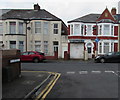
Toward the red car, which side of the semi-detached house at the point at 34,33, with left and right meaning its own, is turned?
front

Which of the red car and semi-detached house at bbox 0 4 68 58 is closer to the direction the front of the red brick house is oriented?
the red car

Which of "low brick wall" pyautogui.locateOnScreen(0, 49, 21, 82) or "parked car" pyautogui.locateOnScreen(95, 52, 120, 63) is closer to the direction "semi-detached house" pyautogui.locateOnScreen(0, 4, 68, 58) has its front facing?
the low brick wall

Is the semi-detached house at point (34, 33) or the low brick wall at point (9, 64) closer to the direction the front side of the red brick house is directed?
the low brick wall

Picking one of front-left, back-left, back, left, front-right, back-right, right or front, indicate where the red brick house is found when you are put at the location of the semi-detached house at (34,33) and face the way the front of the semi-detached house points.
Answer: left

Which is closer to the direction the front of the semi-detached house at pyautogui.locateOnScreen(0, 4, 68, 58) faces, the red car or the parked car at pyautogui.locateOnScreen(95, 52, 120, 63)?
the red car

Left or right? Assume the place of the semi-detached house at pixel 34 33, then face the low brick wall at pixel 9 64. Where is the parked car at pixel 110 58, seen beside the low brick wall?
left

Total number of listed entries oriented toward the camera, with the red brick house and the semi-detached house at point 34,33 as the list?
2

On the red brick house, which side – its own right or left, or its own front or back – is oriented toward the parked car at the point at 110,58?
front

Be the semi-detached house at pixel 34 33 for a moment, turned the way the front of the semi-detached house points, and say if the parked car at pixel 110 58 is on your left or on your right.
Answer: on your left

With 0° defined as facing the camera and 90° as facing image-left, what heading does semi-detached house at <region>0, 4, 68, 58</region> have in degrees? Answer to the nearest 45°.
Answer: approximately 0°
